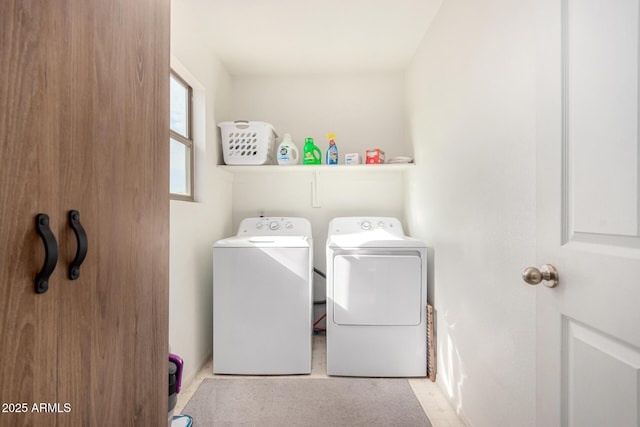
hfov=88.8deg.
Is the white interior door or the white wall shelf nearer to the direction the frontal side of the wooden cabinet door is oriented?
the white interior door

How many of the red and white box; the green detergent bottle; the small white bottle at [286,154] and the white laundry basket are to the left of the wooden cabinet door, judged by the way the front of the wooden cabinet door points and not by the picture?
4

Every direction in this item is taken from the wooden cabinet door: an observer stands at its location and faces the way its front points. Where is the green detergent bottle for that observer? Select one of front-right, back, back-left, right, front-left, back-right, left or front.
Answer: left

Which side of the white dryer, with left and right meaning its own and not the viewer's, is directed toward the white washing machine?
right

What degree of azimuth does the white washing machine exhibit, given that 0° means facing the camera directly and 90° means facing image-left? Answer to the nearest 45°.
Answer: approximately 0°

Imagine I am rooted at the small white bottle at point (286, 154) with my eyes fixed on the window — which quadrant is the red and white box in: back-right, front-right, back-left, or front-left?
back-left

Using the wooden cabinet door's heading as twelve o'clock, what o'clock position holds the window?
The window is roughly at 8 o'clock from the wooden cabinet door.

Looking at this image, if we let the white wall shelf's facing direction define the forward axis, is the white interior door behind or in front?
in front

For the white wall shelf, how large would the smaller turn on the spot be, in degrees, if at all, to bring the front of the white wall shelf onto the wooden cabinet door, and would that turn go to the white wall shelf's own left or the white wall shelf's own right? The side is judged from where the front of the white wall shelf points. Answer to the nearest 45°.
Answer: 0° — it already faces it

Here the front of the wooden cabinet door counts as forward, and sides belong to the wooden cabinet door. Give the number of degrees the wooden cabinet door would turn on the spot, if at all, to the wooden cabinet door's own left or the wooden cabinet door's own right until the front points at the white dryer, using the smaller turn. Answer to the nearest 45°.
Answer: approximately 90° to the wooden cabinet door's own left
